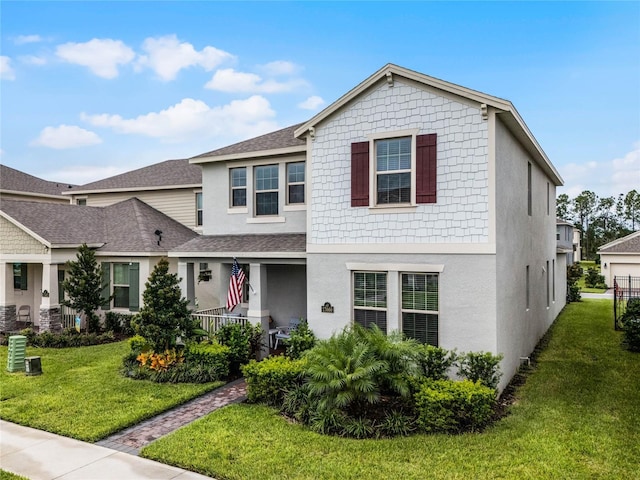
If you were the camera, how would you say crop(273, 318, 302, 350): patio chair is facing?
facing the viewer and to the left of the viewer

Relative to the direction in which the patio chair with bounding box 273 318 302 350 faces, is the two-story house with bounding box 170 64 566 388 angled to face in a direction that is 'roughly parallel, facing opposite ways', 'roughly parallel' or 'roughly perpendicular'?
roughly parallel

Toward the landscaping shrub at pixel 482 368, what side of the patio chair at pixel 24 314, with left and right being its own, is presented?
left

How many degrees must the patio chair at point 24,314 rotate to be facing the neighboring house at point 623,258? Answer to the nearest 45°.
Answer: approximately 135° to its left

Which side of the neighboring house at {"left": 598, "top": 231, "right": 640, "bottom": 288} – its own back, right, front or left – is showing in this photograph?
front

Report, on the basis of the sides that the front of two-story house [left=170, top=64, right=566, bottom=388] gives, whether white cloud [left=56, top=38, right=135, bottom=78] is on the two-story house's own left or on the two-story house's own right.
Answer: on the two-story house's own right

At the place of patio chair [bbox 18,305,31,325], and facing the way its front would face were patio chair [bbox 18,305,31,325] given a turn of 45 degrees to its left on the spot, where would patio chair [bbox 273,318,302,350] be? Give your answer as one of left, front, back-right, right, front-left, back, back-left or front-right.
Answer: front-left

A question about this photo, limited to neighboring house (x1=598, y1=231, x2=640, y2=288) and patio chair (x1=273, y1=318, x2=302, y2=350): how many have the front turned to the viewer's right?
0

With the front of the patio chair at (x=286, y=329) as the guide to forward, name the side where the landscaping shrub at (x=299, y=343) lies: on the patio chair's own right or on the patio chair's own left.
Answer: on the patio chair's own left
